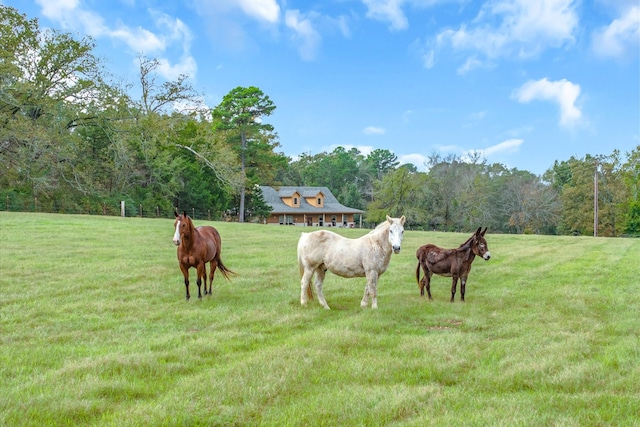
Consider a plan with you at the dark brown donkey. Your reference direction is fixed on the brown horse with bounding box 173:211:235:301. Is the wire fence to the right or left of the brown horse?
right

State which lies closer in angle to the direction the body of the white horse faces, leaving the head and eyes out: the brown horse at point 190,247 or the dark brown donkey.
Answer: the dark brown donkey

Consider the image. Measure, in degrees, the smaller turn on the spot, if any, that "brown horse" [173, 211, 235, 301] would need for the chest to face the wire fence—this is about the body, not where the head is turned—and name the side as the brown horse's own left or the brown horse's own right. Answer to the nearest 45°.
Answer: approximately 135° to the brown horse's own right

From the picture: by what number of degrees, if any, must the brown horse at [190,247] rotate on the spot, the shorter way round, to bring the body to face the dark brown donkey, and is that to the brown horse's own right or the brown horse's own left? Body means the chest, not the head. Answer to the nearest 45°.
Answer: approximately 135° to the brown horse's own left

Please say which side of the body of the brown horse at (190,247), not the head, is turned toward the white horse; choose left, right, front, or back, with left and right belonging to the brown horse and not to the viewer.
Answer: left

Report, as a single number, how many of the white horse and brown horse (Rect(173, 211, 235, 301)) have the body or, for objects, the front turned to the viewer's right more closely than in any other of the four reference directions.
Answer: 1

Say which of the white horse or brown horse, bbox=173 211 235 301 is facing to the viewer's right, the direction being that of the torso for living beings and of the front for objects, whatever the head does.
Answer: the white horse

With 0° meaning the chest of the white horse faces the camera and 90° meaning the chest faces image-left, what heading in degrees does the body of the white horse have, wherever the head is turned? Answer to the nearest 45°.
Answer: approximately 270°

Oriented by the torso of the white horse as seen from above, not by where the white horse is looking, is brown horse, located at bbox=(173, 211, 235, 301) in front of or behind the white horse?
behind

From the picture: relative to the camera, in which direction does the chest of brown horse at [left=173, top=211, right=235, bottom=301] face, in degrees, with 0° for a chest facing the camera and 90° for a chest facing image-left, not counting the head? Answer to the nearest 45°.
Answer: approximately 45°
